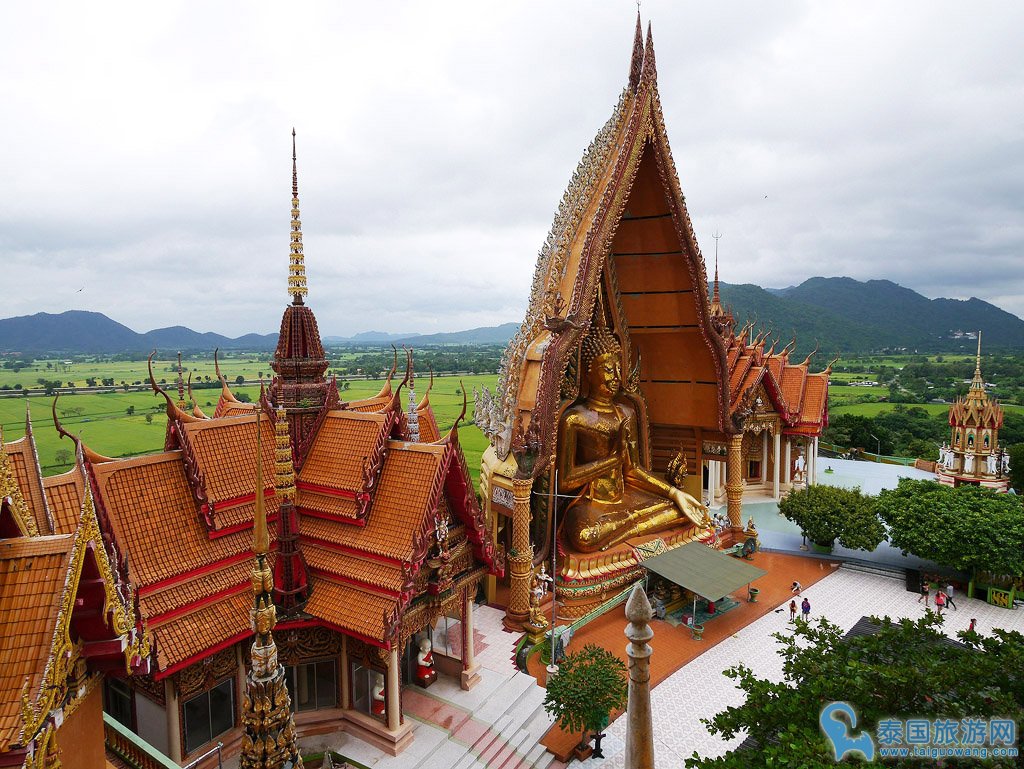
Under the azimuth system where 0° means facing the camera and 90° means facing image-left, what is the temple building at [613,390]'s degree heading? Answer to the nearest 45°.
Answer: approximately 315°

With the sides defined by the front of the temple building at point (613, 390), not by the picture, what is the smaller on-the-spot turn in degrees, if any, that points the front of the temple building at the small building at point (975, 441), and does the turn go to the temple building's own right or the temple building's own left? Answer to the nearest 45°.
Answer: approximately 90° to the temple building's own left

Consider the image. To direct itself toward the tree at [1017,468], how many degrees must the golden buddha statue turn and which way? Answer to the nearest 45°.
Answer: approximately 90° to its left

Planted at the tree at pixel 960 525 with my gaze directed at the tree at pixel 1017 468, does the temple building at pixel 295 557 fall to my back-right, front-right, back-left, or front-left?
back-left

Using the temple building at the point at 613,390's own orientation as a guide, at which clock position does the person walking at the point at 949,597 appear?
The person walking is roughly at 10 o'clock from the temple building.

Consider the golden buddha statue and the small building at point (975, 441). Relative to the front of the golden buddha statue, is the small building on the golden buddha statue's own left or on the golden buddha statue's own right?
on the golden buddha statue's own left

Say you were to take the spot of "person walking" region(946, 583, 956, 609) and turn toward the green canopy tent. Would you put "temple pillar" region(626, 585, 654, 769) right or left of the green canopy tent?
left

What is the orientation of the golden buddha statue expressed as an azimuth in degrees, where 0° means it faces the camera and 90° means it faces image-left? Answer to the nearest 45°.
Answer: approximately 315°
